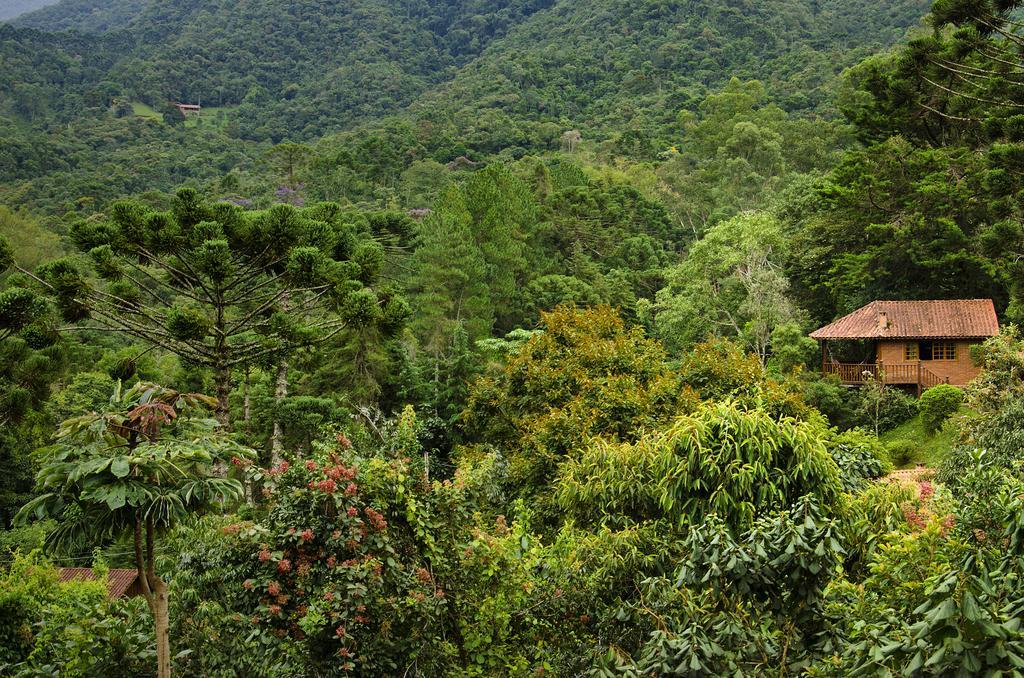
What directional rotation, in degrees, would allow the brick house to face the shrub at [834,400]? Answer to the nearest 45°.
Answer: approximately 45° to its right

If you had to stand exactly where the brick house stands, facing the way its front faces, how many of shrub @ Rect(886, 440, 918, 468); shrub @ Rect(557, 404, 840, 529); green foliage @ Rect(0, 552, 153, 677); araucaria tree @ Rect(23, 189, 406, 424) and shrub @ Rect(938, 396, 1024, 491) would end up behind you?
0

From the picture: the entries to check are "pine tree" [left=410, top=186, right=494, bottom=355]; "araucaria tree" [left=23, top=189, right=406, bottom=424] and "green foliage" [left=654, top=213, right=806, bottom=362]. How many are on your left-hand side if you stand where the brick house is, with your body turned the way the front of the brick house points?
0

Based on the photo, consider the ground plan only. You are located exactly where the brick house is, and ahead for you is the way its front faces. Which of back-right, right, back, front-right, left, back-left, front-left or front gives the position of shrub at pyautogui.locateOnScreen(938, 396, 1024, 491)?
front

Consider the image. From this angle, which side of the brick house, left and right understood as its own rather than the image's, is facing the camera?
front

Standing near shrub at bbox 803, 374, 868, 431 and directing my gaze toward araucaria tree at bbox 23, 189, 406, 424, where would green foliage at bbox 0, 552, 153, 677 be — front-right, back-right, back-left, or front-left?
front-left

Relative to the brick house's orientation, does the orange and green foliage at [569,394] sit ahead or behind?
ahead

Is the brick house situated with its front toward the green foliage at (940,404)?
yes

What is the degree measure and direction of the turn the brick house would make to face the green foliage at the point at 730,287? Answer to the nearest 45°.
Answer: approximately 135° to its right

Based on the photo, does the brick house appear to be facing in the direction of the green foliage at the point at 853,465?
yes

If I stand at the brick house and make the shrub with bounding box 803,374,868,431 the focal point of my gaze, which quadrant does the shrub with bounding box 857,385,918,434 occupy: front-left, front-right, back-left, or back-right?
front-left

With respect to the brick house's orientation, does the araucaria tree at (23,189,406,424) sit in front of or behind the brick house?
in front

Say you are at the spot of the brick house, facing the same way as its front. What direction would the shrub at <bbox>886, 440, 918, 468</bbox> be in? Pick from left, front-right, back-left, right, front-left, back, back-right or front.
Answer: front
